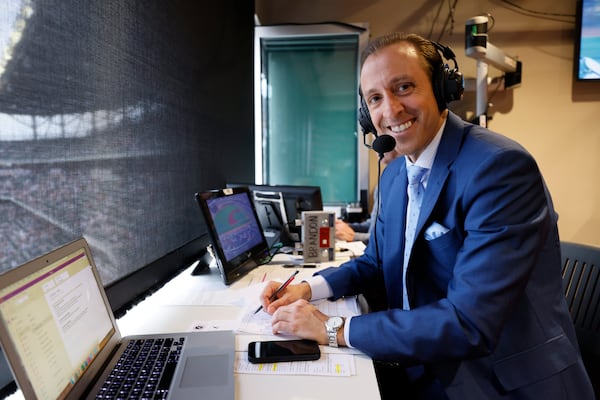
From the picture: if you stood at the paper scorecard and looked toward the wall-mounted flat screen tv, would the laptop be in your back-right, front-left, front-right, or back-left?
back-left

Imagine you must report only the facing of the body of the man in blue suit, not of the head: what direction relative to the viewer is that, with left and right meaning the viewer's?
facing the viewer and to the left of the viewer

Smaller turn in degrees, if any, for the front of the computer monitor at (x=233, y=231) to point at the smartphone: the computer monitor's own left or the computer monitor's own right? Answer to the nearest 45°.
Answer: approximately 45° to the computer monitor's own right

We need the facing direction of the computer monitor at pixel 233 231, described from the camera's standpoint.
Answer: facing the viewer and to the right of the viewer

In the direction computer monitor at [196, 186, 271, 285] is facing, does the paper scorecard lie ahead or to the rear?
ahead

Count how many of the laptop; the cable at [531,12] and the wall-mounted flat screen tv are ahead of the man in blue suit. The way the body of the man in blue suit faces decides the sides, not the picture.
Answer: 1

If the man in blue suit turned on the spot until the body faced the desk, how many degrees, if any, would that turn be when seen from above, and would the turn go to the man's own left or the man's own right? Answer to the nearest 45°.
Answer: approximately 45° to the man's own right

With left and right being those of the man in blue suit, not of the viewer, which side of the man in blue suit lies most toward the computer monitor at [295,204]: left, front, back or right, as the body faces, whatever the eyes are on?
right

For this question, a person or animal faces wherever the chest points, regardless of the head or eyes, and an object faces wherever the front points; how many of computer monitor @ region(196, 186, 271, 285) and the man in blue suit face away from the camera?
0

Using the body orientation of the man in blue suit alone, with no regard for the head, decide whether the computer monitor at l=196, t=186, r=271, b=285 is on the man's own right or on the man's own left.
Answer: on the man's own right

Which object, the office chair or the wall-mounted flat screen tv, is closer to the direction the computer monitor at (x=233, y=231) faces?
the office chair

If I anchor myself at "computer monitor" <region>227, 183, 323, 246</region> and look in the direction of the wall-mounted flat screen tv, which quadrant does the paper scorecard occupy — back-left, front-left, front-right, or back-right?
back-right

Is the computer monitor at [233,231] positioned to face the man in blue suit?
yes

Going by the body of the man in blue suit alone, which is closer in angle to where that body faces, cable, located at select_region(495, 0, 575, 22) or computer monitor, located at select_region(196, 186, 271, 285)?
the computer monitor

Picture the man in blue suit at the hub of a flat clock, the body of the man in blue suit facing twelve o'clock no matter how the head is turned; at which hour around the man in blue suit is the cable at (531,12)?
The cable is roughly at 5 o'clock from the man in blue suit.

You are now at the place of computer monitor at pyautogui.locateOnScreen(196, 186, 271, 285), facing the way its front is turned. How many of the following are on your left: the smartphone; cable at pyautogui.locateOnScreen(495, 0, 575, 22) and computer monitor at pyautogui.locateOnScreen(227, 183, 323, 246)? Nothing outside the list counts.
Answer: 2
